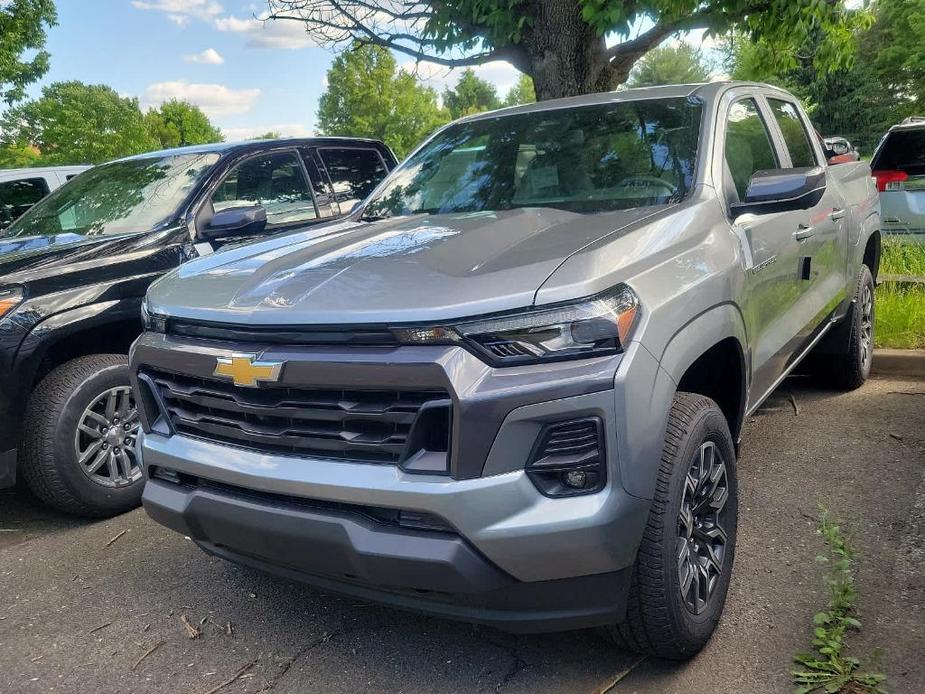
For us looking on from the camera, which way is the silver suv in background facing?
facing away from the viewer

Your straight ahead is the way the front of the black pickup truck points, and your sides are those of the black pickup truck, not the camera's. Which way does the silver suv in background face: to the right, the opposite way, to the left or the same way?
the opposite way

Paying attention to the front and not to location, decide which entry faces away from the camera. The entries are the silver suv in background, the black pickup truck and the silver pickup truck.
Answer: the silver suv in background

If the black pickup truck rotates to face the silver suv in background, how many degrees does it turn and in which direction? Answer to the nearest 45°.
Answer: approximately 135° to its left

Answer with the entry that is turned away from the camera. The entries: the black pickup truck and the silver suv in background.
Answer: the silver suv in background

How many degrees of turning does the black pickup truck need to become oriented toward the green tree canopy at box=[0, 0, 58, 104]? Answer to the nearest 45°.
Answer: approximately 135° to its right

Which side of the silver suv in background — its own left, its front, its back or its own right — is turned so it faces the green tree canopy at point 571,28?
left

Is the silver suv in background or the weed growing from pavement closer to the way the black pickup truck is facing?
the weed growing from pavement

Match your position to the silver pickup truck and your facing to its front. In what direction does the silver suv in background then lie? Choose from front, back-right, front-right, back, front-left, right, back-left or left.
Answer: back

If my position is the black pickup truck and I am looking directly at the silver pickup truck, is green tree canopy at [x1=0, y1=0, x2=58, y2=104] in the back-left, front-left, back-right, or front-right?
back-left

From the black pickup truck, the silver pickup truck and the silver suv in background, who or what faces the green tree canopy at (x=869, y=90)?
the silver suv in background

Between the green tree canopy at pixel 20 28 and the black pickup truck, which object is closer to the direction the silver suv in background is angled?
the green tree canopy

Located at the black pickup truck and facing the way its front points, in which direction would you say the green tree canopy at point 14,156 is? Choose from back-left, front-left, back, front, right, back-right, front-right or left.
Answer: back-right
